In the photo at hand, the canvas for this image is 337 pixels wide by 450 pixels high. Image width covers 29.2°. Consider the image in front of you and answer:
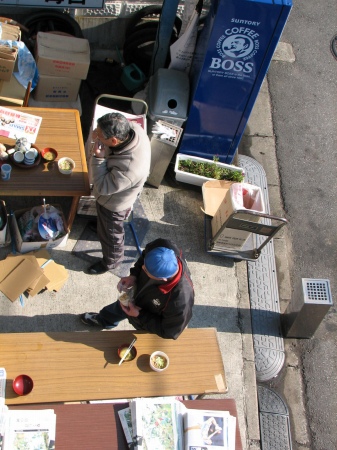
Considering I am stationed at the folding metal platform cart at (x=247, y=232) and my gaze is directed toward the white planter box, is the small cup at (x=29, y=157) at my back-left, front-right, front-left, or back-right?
front-left

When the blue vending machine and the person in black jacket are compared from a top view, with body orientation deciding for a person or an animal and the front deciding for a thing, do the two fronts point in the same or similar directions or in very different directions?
very different directions

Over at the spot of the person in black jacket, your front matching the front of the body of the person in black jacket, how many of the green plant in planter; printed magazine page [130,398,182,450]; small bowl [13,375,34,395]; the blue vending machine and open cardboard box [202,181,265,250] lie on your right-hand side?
3

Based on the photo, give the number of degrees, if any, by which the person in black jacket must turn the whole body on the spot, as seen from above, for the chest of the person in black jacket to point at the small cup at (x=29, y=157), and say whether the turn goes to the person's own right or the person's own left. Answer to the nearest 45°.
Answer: approximately 45° to the person's own right

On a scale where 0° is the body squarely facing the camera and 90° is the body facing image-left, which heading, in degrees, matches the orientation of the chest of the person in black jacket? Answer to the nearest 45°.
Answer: approximately 90°

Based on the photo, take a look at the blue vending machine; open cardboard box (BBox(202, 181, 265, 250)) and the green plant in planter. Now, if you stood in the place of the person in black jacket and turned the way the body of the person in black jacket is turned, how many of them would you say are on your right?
3

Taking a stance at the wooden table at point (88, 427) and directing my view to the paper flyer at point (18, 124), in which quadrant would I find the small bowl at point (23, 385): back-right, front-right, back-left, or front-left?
front-left

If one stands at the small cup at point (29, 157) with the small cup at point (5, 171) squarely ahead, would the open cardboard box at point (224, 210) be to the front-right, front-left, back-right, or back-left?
back-left

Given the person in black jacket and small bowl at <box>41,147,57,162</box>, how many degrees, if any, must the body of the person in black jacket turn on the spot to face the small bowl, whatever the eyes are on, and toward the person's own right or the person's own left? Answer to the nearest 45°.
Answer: approximately 45° to the person's own right

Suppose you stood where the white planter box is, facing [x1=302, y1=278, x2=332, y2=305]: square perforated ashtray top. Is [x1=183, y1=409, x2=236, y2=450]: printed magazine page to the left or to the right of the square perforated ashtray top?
right

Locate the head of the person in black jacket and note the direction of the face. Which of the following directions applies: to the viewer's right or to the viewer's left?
to the viewer's left

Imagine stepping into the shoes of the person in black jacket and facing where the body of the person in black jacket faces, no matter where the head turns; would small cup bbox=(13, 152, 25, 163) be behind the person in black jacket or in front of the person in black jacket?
in front
